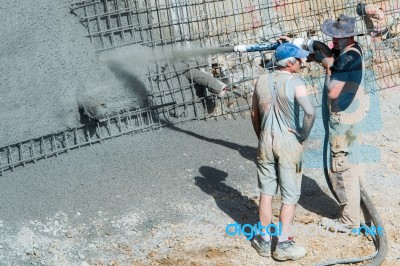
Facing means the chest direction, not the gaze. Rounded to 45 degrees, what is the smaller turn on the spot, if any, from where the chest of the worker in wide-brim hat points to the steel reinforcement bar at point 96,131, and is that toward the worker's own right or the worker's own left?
0° — they already face it

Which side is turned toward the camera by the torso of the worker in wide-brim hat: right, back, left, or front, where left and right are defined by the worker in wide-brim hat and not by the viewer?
left
